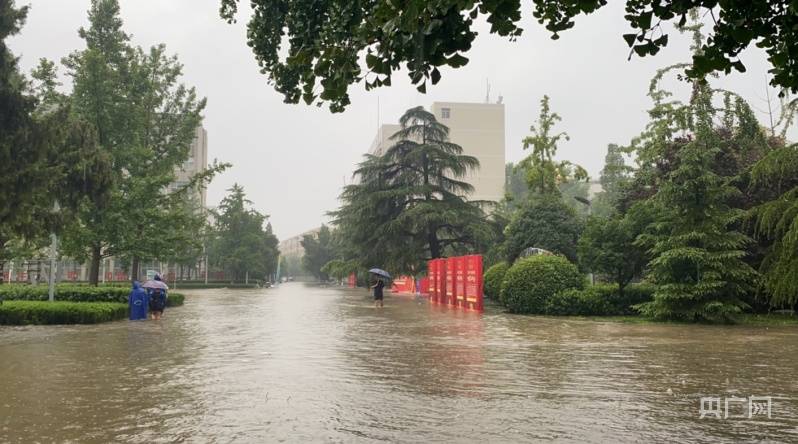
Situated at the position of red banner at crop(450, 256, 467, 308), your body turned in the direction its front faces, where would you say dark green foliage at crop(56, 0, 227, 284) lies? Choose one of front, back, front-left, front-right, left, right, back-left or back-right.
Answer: right

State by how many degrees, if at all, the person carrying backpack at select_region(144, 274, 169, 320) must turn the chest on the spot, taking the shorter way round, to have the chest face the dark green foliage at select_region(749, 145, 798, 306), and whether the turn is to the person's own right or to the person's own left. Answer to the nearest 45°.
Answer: approximately 135° to the person's own right

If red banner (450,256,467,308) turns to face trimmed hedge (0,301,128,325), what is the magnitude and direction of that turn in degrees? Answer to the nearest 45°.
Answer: approximately 45° to its right

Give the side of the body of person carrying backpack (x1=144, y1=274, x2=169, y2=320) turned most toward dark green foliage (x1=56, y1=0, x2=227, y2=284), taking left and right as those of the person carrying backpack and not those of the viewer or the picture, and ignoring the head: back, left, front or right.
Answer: front

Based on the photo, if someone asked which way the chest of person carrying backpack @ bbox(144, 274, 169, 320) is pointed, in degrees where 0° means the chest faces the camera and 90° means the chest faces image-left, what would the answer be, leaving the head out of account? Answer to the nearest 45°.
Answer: approximately 180°

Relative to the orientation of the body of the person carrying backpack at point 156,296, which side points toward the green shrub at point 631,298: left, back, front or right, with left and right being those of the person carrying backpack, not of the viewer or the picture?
right

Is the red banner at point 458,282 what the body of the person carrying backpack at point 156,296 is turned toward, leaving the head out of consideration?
no

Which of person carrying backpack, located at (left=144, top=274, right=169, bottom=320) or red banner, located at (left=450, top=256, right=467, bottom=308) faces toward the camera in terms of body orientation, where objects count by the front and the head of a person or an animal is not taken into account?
the red banner

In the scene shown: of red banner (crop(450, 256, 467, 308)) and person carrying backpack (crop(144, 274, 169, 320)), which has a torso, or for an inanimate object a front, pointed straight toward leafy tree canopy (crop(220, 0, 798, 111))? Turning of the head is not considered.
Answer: the red banner

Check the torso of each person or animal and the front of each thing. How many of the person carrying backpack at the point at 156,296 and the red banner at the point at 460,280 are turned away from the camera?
1

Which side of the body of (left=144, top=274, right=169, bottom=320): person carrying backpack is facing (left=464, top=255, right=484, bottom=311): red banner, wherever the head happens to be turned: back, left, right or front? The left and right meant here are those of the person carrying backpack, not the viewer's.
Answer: right

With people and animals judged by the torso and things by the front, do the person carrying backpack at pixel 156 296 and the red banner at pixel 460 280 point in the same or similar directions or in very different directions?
very different directions

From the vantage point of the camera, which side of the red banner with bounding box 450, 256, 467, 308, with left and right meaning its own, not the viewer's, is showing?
front

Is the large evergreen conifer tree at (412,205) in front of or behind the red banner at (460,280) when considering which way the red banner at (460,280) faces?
behind
